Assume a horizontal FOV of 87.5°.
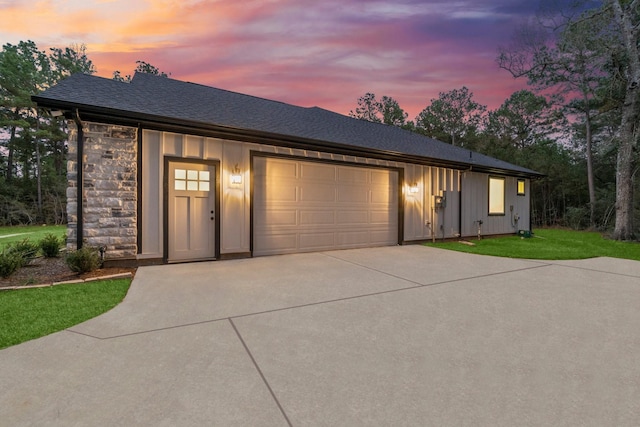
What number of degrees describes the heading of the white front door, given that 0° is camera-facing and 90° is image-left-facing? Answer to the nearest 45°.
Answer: approximately 0°

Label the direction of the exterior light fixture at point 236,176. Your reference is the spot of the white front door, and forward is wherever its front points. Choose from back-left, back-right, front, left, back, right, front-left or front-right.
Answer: left

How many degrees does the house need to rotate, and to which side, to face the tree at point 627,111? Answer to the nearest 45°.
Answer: approximately 45° to its left

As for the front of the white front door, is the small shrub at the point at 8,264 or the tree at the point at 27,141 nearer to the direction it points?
the small shrub

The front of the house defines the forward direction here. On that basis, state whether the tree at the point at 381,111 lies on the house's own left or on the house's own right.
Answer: on the house's own left

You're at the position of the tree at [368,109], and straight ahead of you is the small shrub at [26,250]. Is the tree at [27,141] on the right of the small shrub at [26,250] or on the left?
right

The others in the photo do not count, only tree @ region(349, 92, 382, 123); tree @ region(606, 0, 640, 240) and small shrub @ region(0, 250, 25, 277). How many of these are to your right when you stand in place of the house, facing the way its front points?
1

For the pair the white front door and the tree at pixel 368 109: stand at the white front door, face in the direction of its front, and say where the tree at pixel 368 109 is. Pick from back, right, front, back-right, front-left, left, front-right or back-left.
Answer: back-left

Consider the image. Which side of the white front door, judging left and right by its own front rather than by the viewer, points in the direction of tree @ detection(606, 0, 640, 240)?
left

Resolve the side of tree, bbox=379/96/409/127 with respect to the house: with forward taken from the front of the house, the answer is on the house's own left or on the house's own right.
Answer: on the house's own left

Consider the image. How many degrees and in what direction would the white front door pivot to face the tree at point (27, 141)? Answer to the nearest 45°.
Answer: approximately 135° to its right

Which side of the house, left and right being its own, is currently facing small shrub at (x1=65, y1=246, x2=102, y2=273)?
right

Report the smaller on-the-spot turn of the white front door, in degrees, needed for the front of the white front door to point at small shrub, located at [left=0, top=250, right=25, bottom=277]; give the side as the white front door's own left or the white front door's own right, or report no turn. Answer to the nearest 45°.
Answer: approximately 90° to the white front door's own right
